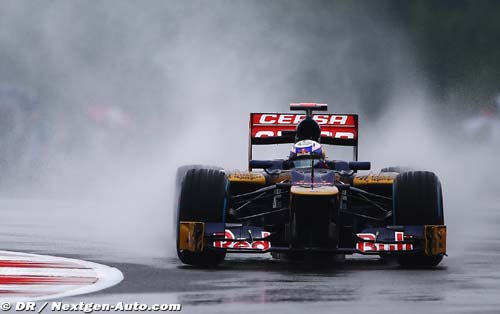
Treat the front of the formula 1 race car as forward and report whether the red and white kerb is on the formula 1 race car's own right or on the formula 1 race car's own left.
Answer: on the formula 1 race car's own right

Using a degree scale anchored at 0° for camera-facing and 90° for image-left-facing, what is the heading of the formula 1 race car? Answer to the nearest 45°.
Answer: approximately 0°
